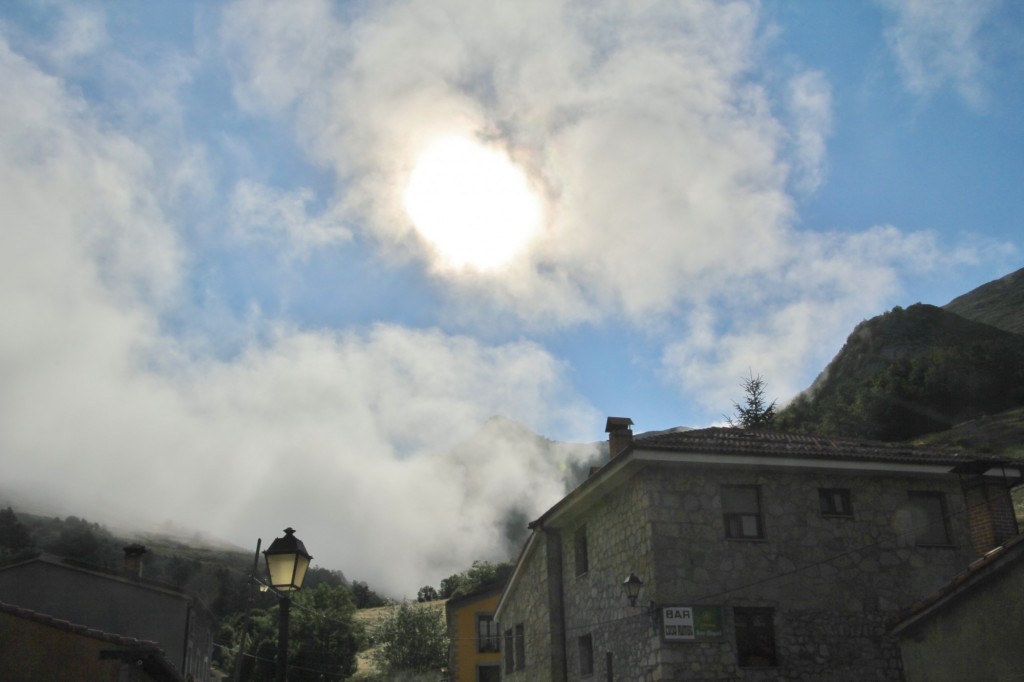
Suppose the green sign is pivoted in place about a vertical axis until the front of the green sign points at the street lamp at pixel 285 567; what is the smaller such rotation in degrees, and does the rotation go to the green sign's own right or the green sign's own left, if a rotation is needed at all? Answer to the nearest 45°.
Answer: approximately 45° to the green sign's own right

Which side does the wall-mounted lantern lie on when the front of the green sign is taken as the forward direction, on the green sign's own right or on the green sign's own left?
on the green sign's own right

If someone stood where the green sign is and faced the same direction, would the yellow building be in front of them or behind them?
behind

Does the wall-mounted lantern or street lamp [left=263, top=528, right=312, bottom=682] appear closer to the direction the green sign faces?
the street lamp

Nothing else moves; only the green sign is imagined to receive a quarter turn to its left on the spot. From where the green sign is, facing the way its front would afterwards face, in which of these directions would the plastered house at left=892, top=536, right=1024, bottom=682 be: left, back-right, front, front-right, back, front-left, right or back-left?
front-right

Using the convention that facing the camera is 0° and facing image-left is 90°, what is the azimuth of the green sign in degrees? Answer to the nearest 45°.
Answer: approximately 0°

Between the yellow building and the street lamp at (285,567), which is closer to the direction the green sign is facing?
the street lamp
